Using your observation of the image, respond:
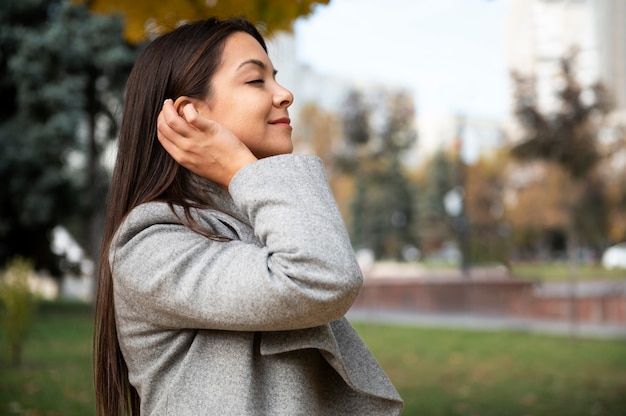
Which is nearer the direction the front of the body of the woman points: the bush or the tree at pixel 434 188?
the tree

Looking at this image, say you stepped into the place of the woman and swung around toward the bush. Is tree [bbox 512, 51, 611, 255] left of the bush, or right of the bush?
right

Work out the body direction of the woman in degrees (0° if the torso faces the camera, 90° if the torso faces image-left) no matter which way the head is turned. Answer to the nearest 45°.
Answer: approximately 270°

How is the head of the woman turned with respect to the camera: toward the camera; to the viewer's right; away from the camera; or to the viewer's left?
to the viewer's right
